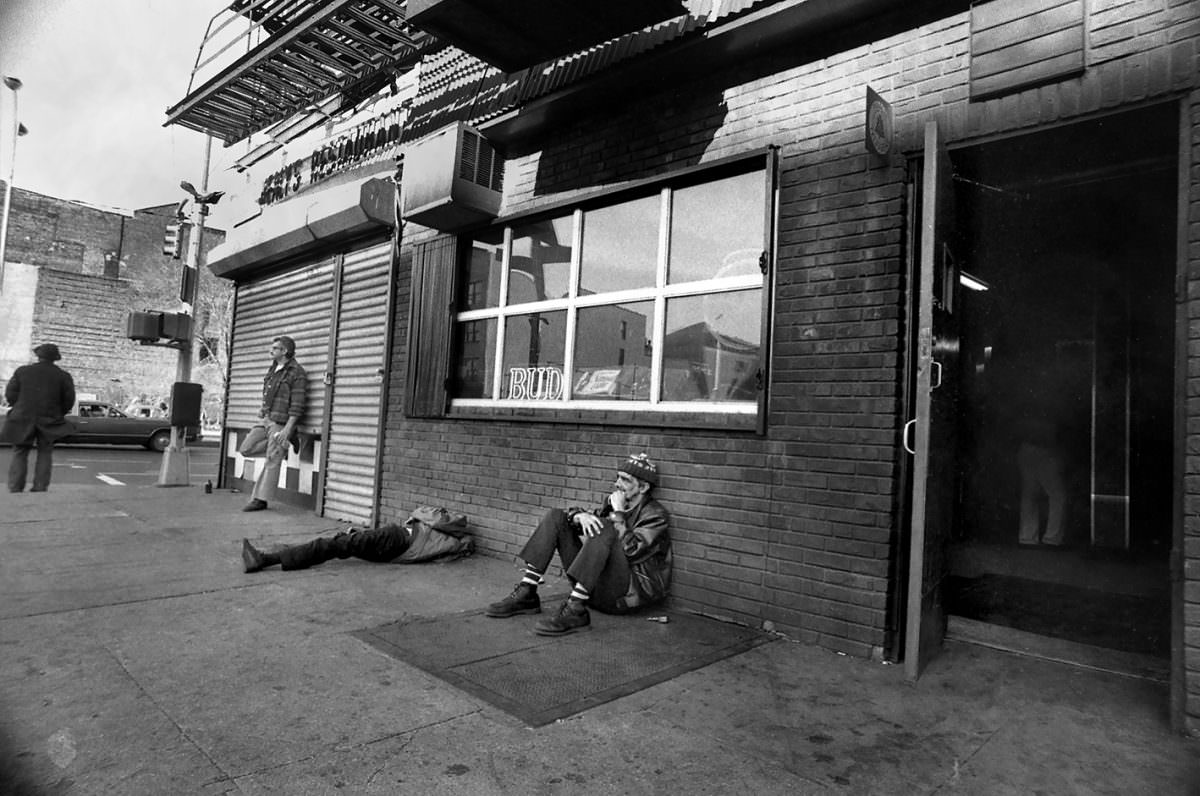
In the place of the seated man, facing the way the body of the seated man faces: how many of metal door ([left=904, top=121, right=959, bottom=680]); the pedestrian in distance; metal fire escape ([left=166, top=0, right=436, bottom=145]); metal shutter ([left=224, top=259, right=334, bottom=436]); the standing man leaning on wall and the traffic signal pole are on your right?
5

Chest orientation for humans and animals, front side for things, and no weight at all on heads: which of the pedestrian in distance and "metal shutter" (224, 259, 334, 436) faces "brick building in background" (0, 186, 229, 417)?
the pedestrian in distance

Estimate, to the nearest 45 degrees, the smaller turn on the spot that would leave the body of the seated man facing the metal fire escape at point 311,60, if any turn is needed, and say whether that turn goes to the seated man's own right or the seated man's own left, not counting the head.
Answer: approximately 90° to the seated man's own right

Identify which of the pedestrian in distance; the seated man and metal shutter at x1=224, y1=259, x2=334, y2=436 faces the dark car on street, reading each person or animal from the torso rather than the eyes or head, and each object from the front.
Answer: the pedestrian in distance

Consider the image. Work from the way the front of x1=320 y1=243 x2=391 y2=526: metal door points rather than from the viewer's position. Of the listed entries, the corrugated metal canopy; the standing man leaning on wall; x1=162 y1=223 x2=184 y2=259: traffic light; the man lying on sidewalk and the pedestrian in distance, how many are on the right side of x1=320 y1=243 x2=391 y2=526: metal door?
3

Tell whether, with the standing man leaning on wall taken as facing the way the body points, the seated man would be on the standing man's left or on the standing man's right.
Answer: on the standing man's left

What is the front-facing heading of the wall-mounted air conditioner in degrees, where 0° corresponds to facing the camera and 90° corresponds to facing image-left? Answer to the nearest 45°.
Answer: approximately 45°

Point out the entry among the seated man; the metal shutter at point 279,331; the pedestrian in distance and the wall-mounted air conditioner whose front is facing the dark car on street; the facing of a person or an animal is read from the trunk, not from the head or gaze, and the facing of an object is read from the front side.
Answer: the pedestrian in distance
